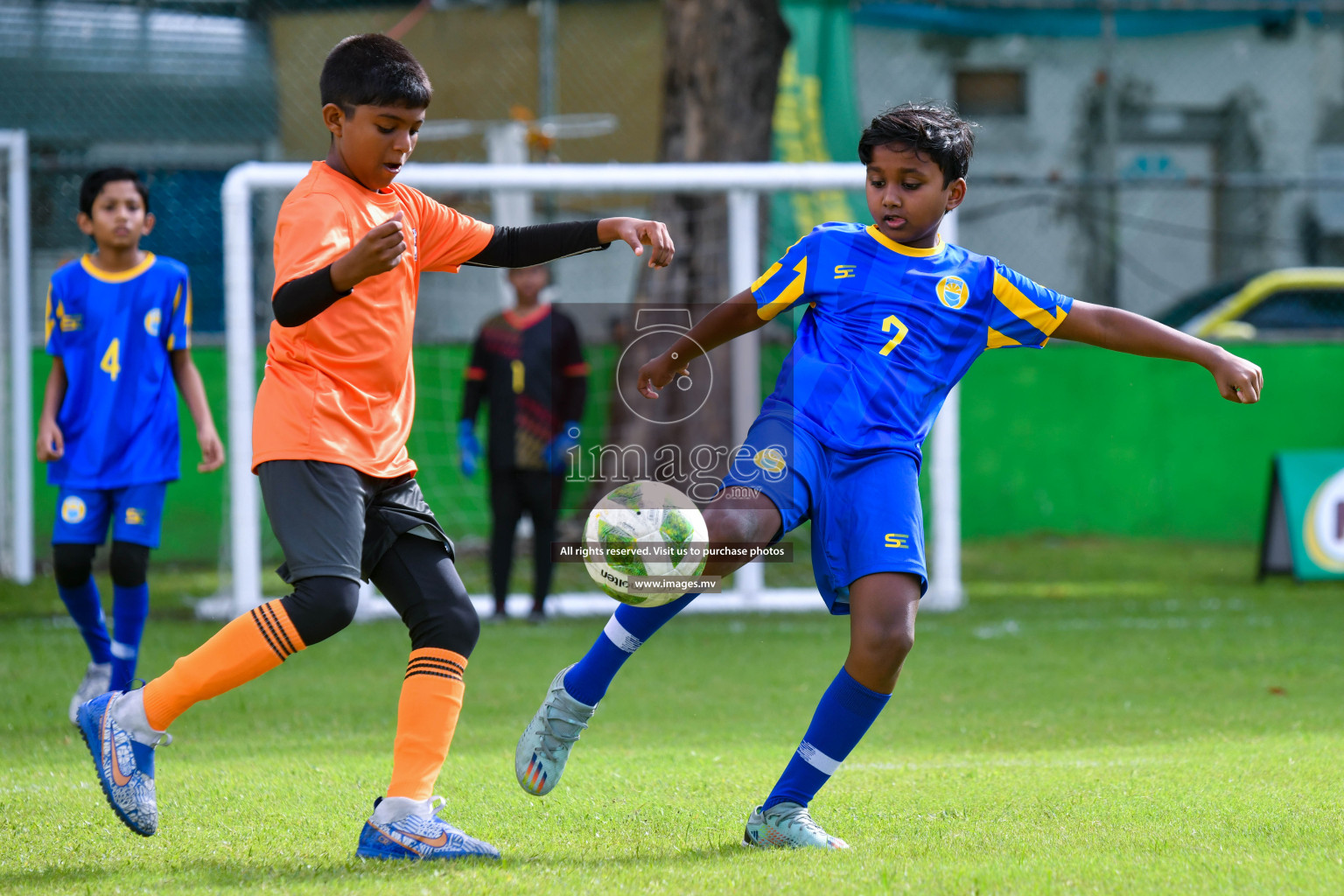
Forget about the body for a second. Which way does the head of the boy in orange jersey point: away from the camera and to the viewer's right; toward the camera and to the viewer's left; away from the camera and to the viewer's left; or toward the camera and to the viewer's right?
toward the camera and to the viewer's right

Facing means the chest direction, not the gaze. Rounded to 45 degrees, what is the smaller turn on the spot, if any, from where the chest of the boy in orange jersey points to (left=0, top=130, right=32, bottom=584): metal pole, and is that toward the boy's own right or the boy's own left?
approximately 135° to the boy's own left

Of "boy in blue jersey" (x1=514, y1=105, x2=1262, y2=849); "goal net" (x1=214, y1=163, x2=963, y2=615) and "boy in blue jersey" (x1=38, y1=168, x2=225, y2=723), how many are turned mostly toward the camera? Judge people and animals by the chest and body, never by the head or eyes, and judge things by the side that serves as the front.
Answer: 3

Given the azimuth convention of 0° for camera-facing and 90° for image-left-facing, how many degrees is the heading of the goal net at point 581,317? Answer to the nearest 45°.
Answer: approximately 0°

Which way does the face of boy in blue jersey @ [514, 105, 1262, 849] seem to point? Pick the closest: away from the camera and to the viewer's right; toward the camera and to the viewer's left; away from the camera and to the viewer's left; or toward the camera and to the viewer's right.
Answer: toward the camera and to the viewer's left

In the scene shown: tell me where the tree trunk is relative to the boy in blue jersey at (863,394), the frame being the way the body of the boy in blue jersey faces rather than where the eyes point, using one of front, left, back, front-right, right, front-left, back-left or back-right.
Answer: back

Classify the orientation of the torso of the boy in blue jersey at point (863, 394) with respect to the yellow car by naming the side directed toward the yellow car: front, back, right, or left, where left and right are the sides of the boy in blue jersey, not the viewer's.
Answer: back

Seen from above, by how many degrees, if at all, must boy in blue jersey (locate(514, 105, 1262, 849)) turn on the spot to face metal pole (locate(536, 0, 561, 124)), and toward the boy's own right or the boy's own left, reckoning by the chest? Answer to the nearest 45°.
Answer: approximately 180°

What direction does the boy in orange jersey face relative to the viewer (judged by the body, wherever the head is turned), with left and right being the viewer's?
facing the viewer and to the right of the viewer
